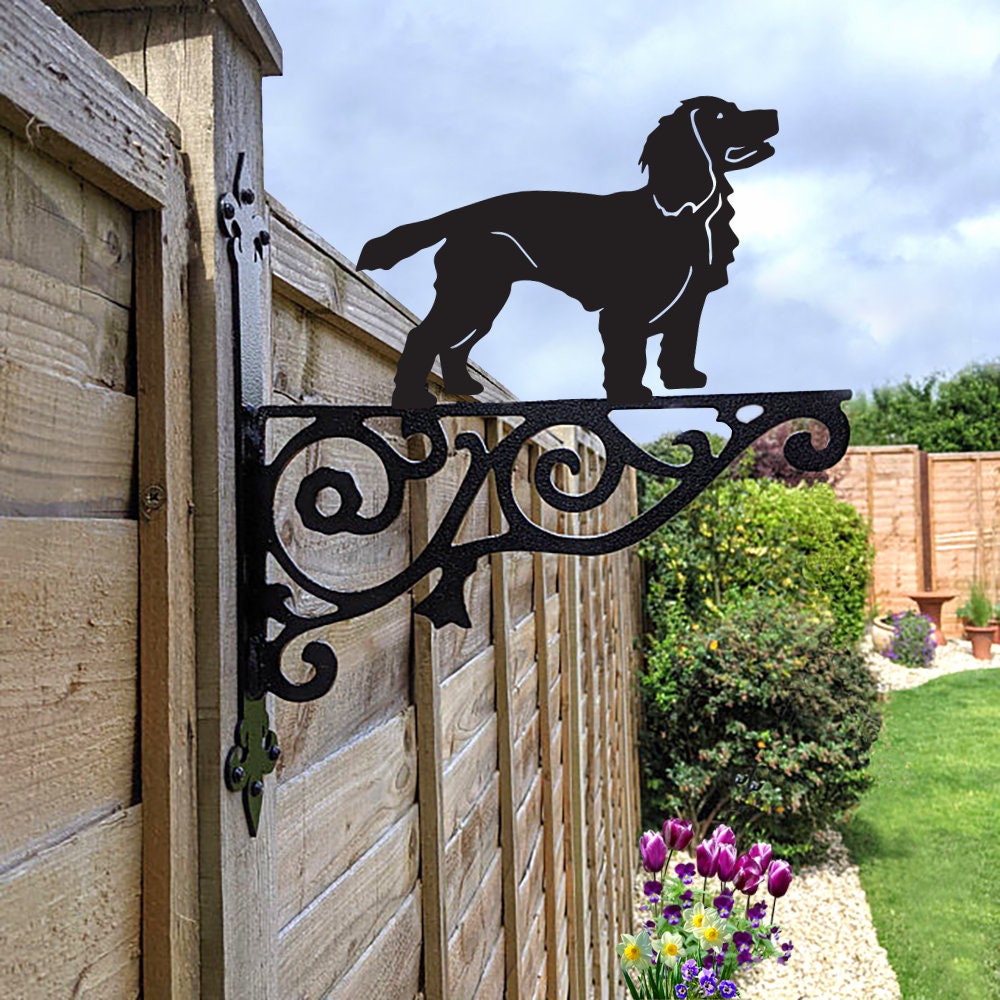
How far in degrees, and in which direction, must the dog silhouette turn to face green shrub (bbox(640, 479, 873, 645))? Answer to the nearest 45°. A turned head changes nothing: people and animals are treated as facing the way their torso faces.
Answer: approximately 90° to its left

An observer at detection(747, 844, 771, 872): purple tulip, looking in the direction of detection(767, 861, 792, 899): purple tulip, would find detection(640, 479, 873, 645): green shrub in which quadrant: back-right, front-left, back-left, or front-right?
back-left

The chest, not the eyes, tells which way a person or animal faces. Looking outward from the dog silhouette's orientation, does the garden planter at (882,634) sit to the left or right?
on its left

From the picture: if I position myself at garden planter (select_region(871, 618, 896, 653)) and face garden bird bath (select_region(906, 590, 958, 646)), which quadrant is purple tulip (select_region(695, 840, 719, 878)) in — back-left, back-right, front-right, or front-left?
back-right

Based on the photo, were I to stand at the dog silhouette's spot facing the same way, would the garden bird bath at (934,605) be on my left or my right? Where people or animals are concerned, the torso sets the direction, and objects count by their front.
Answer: on my left

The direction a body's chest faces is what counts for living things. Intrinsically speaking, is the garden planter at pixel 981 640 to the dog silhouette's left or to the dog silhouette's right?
on its left

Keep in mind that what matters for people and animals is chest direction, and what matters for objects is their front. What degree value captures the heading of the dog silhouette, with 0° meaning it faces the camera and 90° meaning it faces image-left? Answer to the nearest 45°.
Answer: approximately 270°

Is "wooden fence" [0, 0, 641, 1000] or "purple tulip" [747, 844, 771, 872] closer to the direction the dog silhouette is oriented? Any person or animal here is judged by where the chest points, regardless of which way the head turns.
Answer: the purple tulip
